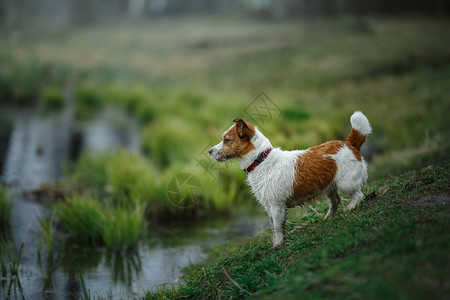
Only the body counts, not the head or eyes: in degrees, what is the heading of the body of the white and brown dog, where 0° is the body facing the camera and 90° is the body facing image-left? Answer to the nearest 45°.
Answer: approximately 90°
